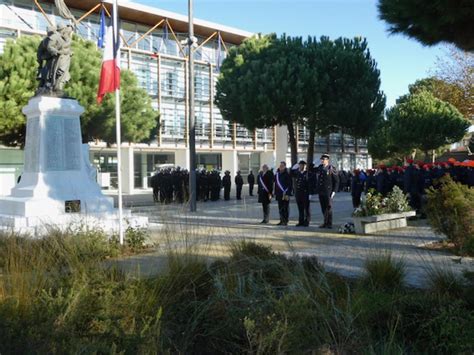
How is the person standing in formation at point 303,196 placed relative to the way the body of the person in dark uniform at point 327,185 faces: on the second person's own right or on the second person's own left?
on the second person's own right

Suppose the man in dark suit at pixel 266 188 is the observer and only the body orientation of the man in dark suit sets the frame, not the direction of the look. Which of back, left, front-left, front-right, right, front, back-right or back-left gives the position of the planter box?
left

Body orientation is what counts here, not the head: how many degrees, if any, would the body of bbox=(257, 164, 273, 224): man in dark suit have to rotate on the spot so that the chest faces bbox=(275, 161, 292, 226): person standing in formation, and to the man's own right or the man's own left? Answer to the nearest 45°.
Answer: approximately 90° to the man's own left

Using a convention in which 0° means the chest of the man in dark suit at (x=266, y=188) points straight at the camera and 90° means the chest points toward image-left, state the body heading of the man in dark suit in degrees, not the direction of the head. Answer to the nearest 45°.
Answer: approximately 45°

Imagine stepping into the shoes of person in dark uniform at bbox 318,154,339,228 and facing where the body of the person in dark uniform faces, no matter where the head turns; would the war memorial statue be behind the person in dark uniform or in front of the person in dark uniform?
in front

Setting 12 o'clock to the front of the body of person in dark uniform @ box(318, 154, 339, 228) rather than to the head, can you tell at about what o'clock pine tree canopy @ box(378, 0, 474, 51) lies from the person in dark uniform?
The pine tree canopy is roughly at 10 o'clock from the person in dark uniform.

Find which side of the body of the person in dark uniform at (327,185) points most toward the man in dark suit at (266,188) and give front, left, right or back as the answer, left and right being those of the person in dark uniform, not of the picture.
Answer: right

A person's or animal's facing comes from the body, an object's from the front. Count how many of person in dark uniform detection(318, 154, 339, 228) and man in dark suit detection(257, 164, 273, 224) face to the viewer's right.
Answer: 0
